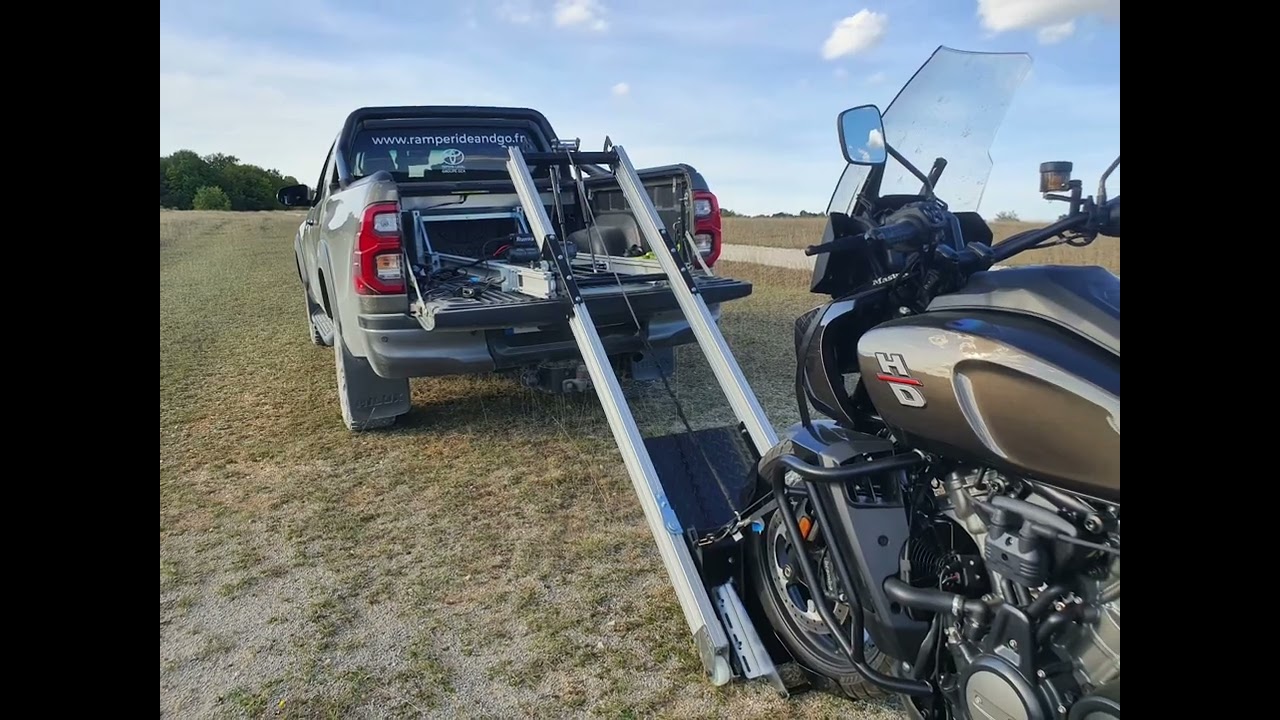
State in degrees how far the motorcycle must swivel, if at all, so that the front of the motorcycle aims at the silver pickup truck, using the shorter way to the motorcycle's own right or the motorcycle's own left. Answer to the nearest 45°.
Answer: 0° — it already faces it

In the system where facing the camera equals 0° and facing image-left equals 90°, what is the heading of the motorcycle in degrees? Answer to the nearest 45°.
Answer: approximately 135°

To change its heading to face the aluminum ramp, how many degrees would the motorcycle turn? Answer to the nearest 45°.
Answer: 0° — it already faces it
